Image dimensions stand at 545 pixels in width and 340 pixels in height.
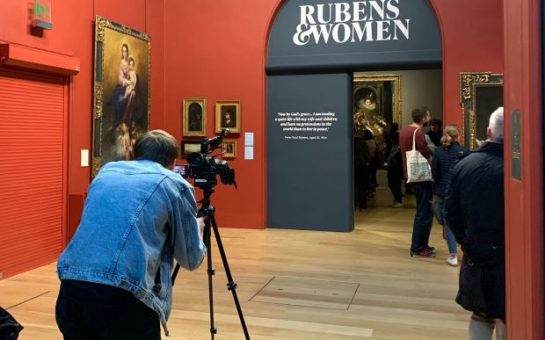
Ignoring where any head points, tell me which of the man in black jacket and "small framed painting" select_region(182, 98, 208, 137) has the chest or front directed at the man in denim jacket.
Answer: the small framed painting

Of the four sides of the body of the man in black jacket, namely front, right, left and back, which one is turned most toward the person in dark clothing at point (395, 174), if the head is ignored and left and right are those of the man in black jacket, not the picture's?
front

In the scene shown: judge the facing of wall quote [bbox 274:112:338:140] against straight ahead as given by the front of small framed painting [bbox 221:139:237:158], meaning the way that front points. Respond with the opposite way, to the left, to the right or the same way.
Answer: the same way

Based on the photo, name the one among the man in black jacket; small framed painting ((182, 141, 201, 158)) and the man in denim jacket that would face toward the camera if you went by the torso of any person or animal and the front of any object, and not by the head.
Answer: the small framed painting

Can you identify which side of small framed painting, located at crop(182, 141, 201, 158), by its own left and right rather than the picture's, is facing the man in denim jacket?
front

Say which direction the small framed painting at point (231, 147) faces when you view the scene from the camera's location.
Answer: facing the viewer

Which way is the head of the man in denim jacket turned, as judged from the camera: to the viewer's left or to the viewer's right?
to the viewer's right

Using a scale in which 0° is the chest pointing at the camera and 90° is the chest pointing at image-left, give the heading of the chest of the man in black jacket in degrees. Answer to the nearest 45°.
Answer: approximately 180°

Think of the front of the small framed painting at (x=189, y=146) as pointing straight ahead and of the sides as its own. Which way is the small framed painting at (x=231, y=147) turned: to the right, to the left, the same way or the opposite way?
the same way

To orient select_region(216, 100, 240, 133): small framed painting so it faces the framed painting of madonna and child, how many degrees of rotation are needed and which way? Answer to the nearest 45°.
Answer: approximately 45° to its right

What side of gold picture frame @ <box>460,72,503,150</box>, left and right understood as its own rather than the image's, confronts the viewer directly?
front
